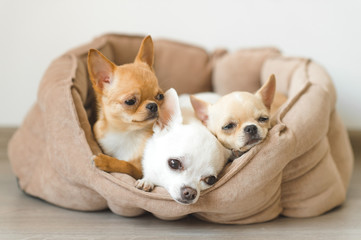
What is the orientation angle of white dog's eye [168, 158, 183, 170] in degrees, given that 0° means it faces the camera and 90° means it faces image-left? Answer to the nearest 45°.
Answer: approximately 0°

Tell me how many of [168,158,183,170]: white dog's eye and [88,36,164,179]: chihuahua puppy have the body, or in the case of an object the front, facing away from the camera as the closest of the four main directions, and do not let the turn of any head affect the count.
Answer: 0

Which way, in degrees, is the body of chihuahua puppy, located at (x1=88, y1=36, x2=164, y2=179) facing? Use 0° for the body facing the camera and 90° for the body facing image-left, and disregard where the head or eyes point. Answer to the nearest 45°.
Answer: approximately 315°
